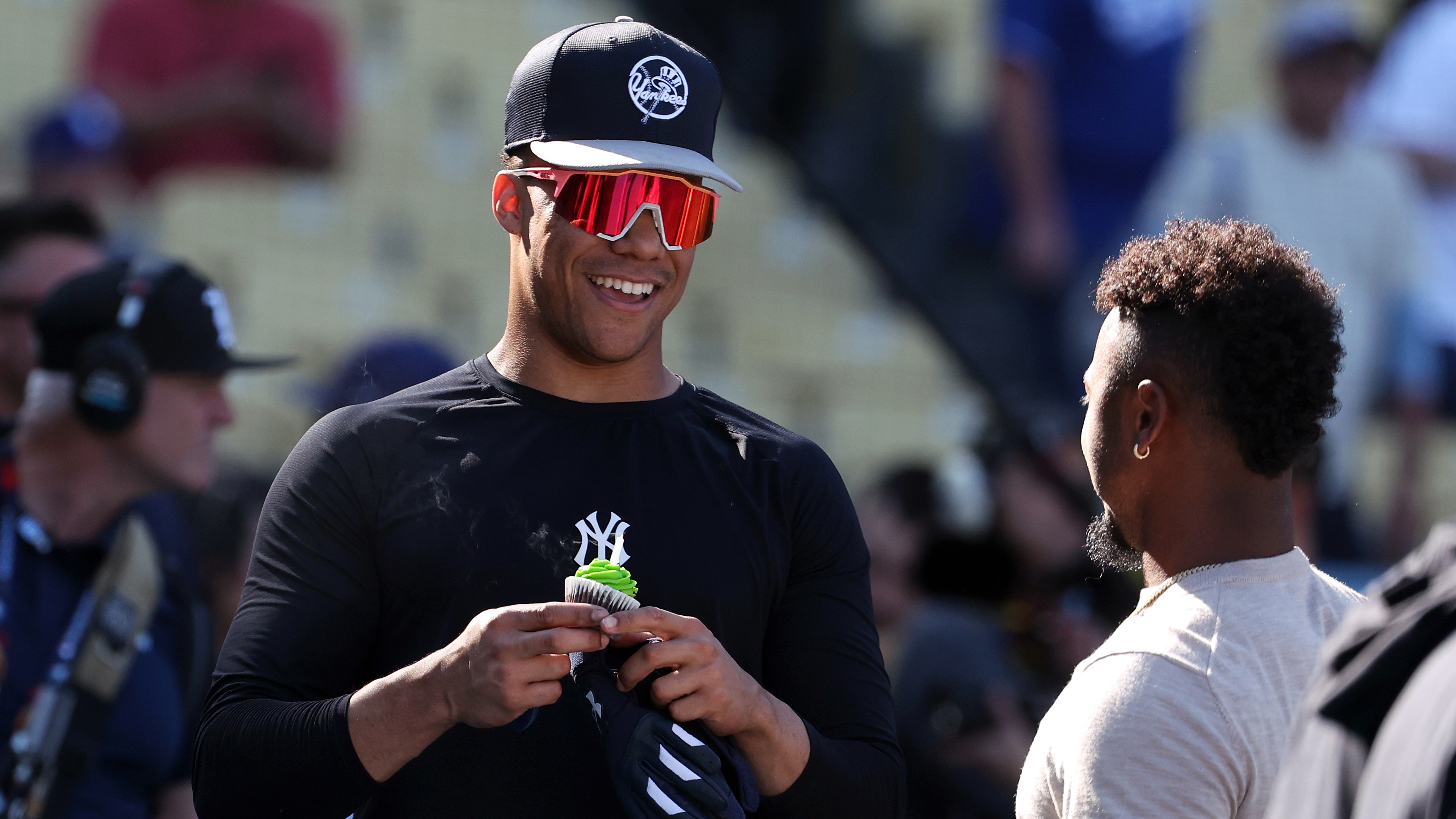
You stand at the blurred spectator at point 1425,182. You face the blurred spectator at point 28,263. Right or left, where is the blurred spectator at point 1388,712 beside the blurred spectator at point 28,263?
left

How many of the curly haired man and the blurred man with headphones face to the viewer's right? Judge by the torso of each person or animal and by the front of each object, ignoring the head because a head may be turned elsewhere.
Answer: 1

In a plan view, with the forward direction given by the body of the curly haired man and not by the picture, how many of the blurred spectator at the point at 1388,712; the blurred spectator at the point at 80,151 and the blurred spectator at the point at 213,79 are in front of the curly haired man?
2

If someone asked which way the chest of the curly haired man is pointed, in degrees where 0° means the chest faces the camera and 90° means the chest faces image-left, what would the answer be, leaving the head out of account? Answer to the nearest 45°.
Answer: approximately 135°

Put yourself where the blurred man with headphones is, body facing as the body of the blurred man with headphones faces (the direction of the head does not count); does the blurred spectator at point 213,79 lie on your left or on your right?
on your left

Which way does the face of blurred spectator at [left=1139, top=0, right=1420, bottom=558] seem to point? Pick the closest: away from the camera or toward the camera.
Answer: toward the camera

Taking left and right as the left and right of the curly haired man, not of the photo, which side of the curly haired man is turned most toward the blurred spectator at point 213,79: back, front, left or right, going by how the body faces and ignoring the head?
front

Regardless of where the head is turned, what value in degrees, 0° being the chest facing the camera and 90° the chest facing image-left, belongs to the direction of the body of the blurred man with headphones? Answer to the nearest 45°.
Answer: approximately 270°

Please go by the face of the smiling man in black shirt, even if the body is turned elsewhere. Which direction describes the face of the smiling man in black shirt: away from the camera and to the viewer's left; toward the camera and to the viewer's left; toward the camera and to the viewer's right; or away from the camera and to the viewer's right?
toward the camera and to the viewer's right

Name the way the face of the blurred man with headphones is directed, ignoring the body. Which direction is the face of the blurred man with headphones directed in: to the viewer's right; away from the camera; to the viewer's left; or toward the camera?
to the viewer's right

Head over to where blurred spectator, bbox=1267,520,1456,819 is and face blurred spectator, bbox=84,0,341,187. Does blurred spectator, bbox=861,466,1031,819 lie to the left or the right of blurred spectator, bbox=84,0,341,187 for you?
right
